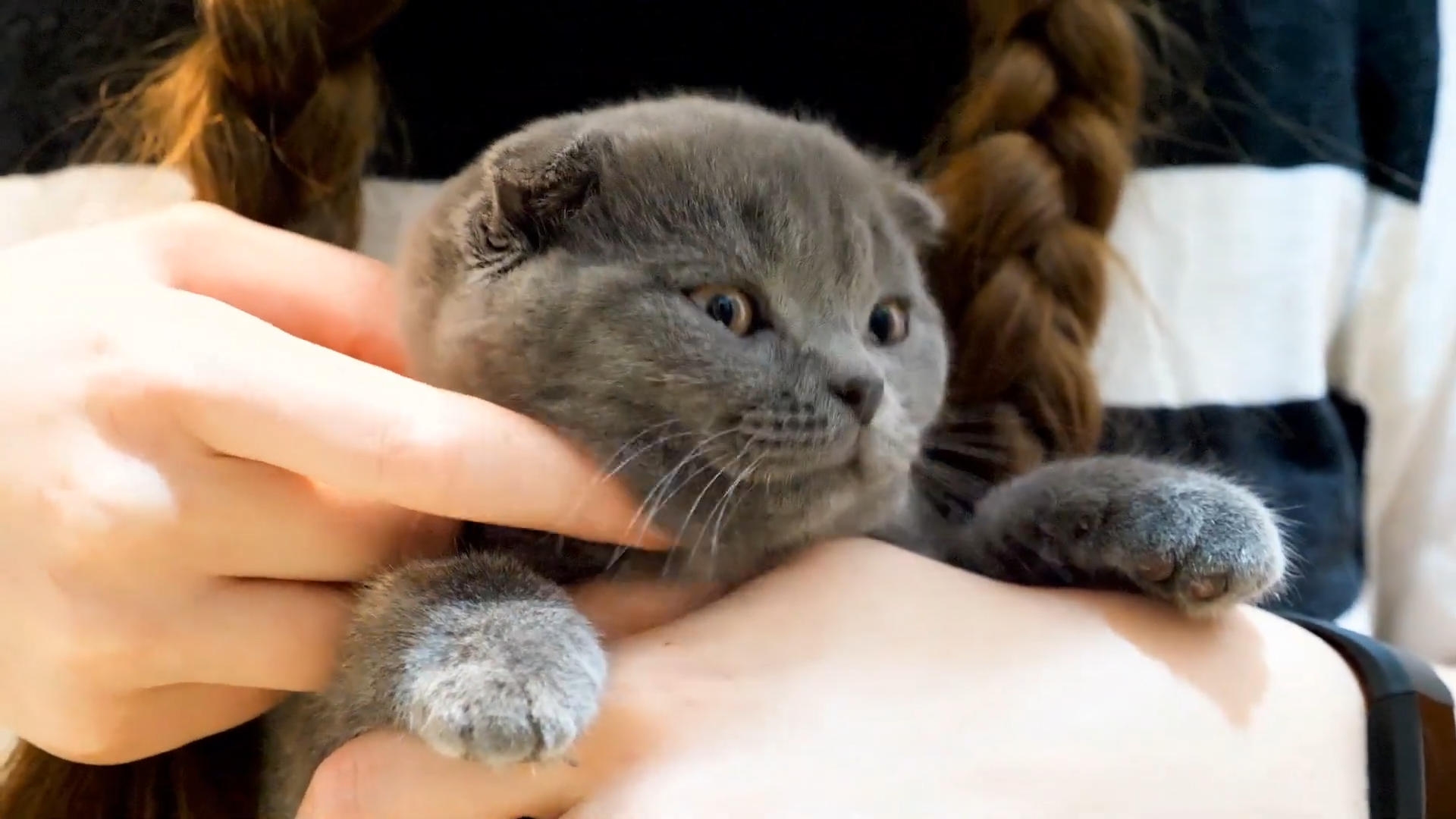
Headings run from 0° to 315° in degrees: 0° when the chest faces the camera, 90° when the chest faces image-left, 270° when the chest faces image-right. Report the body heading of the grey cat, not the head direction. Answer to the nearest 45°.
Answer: approximately 315°
